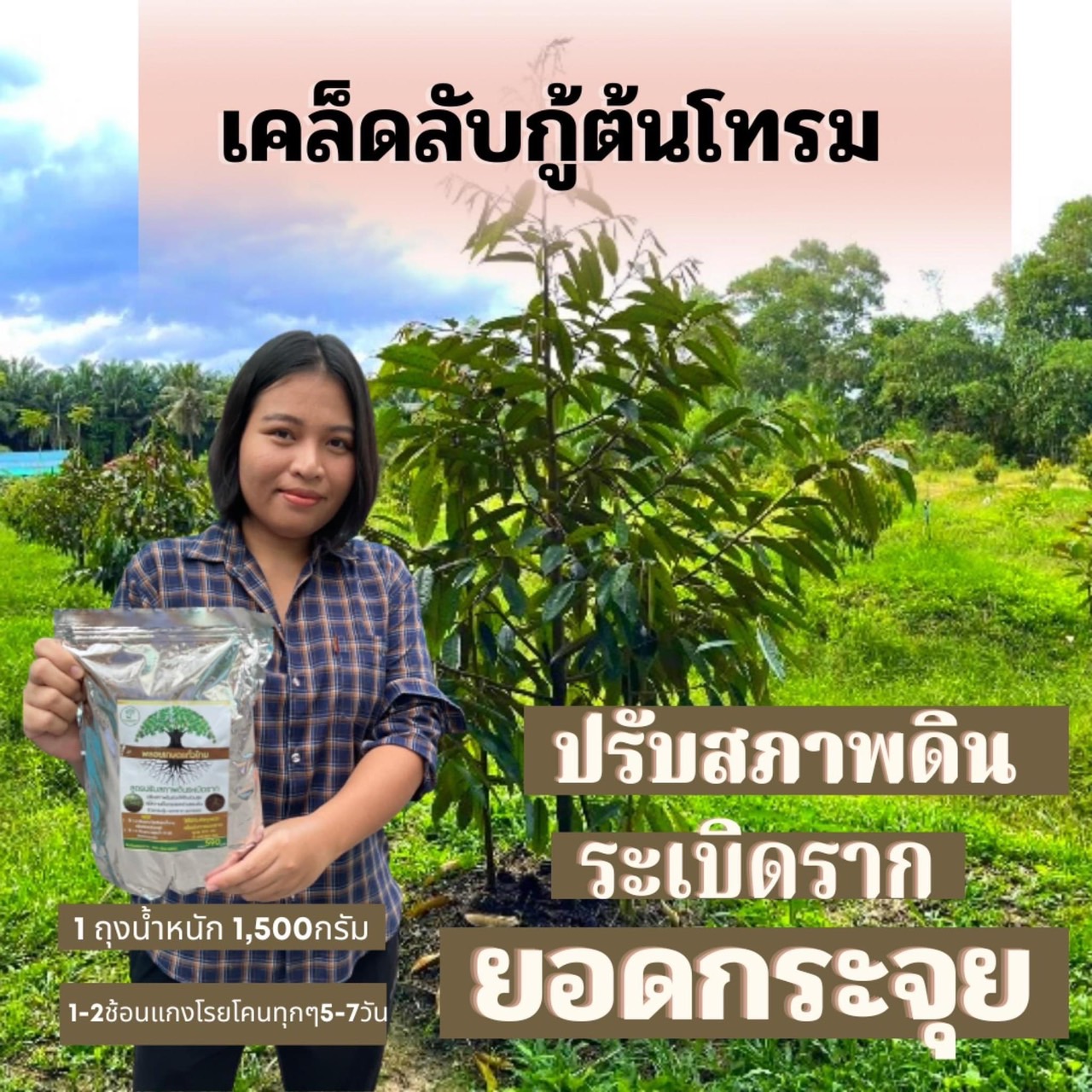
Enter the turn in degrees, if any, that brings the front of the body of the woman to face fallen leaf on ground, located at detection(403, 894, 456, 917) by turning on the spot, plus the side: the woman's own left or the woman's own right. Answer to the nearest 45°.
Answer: approximately 180°

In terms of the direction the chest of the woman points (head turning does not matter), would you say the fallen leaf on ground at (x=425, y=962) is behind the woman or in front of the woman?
behind

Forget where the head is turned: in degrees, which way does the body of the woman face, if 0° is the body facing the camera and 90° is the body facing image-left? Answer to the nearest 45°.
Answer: approximately 0°

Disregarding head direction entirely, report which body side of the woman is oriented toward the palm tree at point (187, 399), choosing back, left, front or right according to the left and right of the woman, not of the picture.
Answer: back

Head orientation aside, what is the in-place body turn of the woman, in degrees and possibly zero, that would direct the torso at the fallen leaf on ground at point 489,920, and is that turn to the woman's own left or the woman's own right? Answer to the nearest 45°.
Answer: approximately 180°
